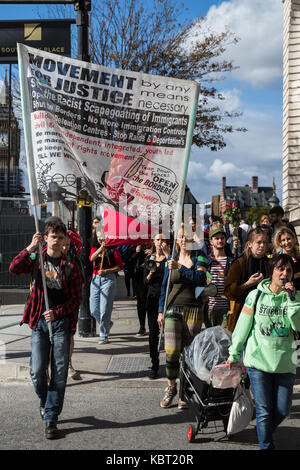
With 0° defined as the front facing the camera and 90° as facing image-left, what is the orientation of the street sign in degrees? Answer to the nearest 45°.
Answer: approximately 0°

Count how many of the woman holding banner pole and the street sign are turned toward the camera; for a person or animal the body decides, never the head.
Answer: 2

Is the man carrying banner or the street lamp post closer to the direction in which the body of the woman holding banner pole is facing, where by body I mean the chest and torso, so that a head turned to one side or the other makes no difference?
the man carrying banner

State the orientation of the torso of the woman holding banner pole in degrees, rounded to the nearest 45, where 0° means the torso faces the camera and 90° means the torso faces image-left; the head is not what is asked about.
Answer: approximately 0°

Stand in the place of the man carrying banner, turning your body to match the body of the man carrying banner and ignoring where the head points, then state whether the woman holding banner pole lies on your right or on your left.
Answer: on your left

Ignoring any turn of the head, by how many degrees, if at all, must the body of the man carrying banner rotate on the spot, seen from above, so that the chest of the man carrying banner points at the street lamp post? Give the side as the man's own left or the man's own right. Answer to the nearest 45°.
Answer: approximately 180°
